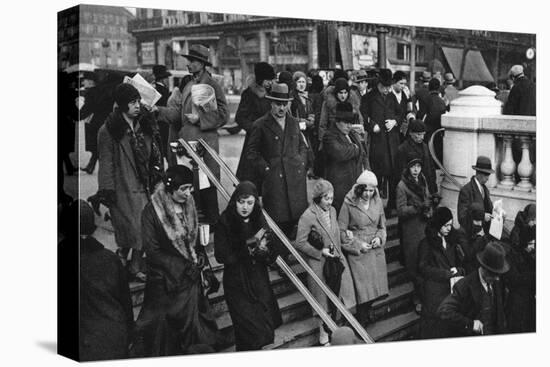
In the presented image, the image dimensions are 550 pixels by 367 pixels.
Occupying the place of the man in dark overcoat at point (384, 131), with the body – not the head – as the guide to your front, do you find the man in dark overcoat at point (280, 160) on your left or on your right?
on your right

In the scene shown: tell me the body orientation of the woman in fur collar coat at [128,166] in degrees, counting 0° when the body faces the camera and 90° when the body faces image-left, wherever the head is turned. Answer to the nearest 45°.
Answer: approximately 315°

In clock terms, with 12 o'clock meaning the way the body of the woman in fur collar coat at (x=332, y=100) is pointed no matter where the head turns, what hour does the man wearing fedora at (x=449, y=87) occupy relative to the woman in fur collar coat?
The man wearing fedora is roughly at 8 o'clock from the woman in fur collar coat.

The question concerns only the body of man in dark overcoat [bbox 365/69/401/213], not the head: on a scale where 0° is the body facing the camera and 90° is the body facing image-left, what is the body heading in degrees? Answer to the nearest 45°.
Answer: approximately 0°

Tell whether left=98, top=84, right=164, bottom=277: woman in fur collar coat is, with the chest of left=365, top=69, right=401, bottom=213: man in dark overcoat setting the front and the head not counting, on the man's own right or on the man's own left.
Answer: on the man's own right
